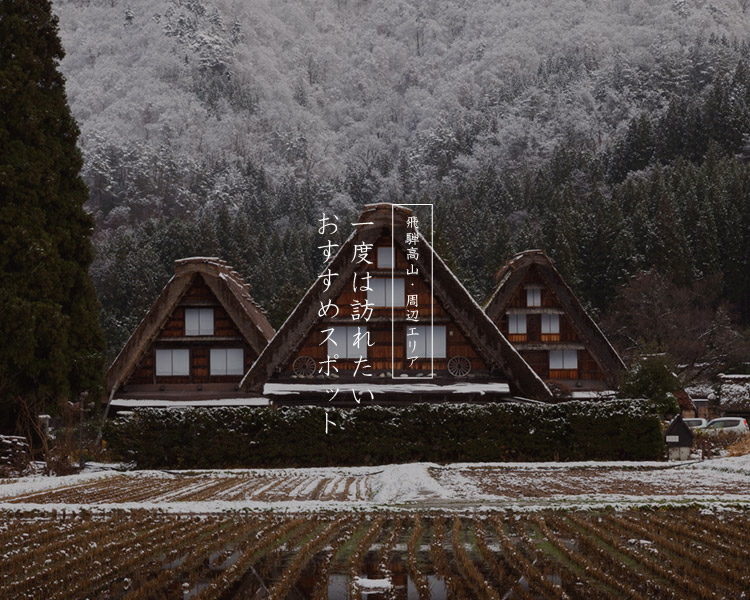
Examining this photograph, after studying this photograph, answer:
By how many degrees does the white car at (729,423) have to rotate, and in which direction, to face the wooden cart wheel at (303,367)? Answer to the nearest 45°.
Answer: approximately 45° to its left

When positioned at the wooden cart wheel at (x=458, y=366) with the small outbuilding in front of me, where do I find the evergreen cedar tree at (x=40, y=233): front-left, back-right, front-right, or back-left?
back-right

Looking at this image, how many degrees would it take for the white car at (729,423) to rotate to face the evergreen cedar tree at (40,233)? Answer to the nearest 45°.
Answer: approximately 45° to its left

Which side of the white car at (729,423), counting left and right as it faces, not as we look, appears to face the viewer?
left

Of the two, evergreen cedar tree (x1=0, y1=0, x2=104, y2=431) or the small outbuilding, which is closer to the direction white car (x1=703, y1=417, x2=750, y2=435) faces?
the evergreen cedar tree

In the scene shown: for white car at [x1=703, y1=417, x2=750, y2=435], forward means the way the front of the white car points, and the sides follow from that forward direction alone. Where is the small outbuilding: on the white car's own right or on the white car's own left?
on the white car's own left

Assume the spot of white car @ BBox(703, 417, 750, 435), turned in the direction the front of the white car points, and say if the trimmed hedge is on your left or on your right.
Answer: on your left
